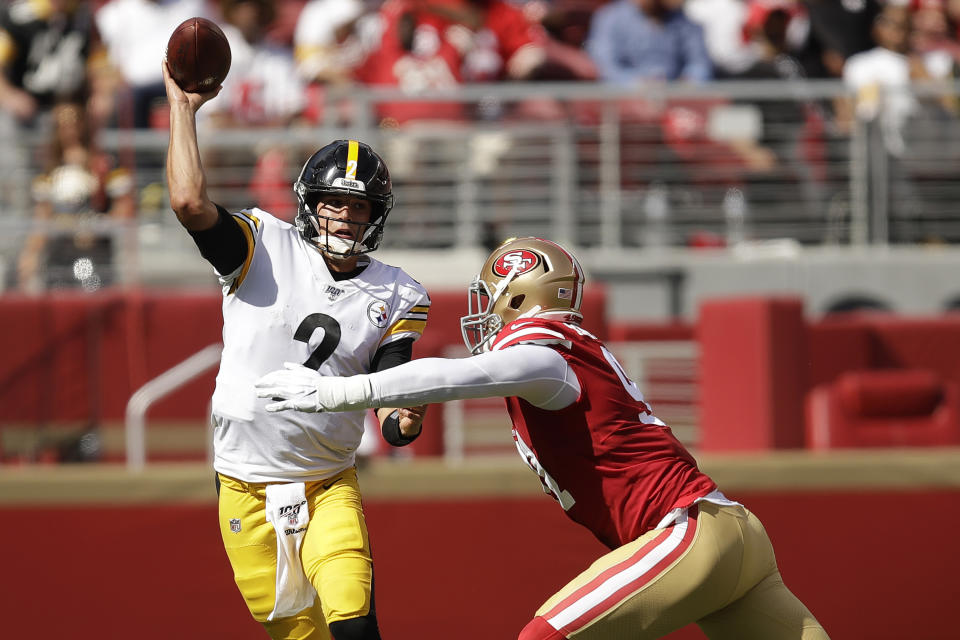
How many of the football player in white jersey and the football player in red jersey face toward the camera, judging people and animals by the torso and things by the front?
1

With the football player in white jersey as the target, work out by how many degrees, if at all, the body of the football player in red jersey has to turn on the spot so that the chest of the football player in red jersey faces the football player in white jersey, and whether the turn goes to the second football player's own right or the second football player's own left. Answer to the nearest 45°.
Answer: approximately 45° to the second football player's own right

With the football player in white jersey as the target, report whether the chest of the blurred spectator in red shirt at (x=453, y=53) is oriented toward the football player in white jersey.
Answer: yes

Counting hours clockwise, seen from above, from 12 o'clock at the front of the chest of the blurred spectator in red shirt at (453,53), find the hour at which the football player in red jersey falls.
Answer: The football player in red jersey is roughly at 12 o'clock from the blurred spectator in red shirt.

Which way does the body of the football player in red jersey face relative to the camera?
to the viewer's left

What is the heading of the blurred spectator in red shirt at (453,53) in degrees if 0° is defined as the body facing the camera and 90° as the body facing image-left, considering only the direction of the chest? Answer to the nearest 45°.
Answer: approximately 0°

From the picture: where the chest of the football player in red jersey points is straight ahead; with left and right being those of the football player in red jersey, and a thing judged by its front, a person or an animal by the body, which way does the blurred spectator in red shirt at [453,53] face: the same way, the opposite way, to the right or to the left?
to the left

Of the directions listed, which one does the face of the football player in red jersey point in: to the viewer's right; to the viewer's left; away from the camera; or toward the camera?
to the viewer's left

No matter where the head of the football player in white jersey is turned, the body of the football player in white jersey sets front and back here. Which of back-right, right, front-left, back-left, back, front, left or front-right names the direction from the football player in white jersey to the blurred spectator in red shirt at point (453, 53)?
back

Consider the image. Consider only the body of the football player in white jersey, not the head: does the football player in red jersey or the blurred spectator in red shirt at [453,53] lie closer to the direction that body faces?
the football player in red jersey

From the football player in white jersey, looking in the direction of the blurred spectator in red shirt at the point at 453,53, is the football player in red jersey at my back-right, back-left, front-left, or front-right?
back-right

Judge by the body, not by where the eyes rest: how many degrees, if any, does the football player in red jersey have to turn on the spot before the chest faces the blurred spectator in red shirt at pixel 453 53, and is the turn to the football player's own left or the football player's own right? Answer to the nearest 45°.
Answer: approximately 90° to the football player's own right

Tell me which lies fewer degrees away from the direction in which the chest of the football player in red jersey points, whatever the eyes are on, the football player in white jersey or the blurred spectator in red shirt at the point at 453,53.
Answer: the football player in white jersey
